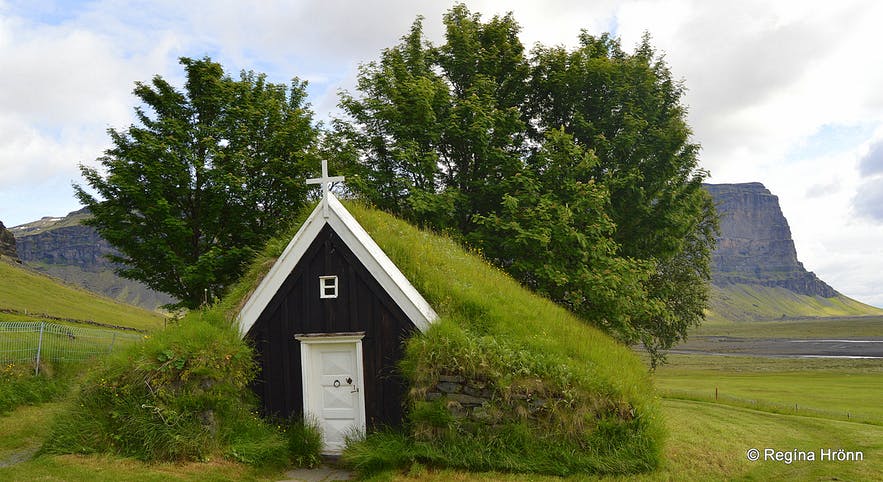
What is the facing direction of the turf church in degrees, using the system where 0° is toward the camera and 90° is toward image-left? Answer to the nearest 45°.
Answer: approximately 0°

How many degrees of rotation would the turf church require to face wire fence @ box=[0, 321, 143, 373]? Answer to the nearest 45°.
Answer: approximately 135° to its right

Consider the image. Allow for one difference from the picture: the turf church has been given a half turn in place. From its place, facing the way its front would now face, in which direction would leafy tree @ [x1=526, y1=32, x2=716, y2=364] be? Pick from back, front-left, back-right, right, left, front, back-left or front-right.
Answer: front-right

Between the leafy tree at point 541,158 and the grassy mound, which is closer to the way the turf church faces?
the grassy mound

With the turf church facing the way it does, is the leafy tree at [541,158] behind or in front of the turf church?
behind
